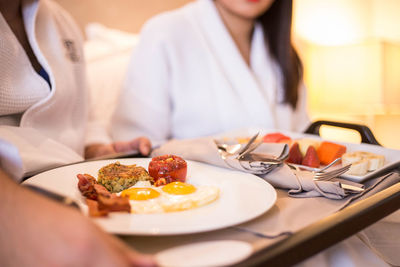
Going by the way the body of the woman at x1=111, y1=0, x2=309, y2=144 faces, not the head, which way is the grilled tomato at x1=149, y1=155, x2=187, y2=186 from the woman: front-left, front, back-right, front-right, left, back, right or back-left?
front-right

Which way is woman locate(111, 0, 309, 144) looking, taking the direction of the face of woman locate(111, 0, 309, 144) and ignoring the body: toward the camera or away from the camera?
toward the camera

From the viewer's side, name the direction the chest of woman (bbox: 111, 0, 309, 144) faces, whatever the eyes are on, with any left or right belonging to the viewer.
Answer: facing the viewer and to the right of the viewer

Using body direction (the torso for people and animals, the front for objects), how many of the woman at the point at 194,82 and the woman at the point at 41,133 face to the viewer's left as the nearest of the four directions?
0

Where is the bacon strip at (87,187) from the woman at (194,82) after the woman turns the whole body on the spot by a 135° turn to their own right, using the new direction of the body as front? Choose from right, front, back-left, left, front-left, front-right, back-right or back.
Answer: left
